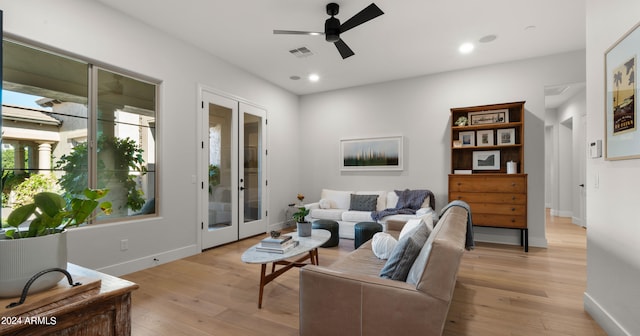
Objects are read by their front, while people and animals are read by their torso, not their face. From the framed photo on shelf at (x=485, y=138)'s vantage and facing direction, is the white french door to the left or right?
on its right

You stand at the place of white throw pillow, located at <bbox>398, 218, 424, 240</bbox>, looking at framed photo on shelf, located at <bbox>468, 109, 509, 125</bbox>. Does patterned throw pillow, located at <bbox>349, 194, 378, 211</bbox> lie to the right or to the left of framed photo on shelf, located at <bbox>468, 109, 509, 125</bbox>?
left

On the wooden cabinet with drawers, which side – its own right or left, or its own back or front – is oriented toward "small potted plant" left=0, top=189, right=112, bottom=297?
front

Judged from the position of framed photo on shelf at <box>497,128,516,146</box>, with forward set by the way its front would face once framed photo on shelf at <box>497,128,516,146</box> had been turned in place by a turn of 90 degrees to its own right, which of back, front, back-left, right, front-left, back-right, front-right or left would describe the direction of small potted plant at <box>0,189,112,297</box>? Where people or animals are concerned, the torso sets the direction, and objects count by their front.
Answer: left

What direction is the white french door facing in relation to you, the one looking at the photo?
facing the viewer and to the right of the viewer

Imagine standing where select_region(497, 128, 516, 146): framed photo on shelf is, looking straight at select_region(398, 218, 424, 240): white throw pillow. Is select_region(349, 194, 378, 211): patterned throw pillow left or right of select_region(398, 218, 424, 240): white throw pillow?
right

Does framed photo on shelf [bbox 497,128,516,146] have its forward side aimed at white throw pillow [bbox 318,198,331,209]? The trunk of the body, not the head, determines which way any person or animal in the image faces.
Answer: no

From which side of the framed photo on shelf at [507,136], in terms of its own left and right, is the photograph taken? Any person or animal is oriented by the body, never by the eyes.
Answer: front

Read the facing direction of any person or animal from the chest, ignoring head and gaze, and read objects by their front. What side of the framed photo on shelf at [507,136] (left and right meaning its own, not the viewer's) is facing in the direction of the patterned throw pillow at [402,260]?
front

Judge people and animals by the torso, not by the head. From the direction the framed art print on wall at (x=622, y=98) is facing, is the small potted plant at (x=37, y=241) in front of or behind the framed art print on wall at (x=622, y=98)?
in front

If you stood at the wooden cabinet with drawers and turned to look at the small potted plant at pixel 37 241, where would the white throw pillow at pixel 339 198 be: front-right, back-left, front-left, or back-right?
front-right

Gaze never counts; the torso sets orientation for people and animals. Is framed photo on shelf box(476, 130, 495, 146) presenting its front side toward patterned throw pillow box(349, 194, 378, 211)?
no

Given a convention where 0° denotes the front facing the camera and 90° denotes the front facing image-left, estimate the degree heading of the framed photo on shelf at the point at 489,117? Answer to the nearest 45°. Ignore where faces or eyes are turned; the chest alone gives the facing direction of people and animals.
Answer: approximately 0°

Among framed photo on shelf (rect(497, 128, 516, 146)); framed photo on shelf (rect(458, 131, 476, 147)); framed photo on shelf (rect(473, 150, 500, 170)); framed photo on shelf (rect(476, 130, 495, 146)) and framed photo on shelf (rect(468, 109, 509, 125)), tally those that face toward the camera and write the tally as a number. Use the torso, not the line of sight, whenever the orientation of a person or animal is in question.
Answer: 5

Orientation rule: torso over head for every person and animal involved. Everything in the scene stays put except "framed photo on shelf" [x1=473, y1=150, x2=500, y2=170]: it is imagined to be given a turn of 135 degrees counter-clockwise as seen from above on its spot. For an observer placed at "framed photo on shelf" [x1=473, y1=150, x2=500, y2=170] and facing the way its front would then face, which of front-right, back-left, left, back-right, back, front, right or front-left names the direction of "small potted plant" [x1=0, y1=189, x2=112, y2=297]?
back-right

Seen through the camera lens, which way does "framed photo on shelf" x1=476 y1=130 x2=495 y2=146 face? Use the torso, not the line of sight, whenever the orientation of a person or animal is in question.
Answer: facing the viewer

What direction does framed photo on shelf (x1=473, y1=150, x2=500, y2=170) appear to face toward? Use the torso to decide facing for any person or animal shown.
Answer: toward the camera
